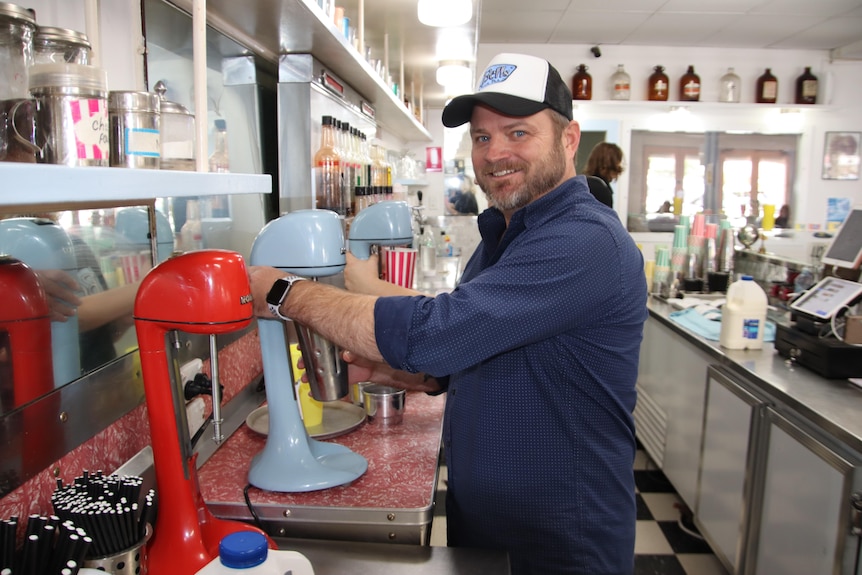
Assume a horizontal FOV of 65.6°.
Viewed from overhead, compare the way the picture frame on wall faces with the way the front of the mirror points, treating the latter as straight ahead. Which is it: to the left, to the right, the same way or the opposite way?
to the right

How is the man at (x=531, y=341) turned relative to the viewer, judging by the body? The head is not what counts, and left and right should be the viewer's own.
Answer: facing to the left of the viewer

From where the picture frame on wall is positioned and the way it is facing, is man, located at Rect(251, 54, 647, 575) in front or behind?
in front

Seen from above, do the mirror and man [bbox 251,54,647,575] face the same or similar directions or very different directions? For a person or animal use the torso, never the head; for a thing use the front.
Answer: very different directions

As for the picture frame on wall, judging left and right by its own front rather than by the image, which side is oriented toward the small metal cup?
front

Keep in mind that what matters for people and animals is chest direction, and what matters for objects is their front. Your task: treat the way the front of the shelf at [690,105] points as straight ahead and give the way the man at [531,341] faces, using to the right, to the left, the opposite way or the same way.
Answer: to the right

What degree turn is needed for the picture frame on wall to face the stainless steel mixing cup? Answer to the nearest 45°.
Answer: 0° — it already faces it

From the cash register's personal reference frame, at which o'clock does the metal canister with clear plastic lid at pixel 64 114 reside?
The metal canister with clear plastic lid is roughly at 11 o'clock from the cash register.

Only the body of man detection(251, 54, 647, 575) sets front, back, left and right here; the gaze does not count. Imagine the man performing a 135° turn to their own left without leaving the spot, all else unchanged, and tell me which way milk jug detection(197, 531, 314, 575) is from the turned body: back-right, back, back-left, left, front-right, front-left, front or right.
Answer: right

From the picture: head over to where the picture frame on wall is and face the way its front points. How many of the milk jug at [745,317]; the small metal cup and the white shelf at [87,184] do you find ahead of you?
3

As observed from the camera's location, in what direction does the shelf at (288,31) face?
facing to the right of the viewer

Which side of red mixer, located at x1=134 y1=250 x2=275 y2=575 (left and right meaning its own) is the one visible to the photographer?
right

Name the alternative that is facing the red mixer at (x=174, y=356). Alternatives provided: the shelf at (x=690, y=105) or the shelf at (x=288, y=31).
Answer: the shelf at (x=690, y=105)

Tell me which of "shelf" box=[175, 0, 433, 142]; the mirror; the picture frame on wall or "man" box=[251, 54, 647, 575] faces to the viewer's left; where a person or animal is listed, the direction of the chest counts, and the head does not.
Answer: the man

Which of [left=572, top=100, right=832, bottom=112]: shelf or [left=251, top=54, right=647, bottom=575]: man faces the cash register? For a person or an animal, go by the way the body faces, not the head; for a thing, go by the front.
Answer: the shelf

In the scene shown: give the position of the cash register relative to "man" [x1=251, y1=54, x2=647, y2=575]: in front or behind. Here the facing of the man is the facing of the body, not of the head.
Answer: behind
